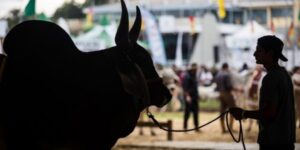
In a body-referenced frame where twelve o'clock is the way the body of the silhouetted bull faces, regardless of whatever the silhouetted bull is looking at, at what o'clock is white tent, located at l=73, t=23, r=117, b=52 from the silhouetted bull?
The white tent is roughly at 9 o'clock from the silhouetted bull.

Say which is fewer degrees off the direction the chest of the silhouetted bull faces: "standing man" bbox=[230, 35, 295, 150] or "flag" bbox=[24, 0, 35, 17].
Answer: the standing man

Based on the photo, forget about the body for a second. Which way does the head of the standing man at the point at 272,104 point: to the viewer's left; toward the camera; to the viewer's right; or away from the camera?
to the viewer's left

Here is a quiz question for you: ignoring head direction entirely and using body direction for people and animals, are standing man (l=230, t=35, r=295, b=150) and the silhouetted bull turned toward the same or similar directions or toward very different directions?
very different directions

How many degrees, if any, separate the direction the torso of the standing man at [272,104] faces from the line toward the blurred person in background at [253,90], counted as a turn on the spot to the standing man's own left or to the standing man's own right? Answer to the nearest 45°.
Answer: approximately 90° to the standing man's own right

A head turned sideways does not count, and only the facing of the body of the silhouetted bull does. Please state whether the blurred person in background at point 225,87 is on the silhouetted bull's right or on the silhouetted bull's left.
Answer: on the silhouetted bull's left

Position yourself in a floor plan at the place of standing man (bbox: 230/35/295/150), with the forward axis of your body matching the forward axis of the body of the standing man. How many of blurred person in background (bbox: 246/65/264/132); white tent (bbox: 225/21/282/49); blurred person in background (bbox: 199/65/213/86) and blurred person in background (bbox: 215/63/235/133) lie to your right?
4

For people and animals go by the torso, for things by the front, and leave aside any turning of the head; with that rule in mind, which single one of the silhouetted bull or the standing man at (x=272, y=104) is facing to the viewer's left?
the standing man

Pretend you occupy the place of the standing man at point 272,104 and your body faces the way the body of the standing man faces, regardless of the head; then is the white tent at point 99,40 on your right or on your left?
on your right

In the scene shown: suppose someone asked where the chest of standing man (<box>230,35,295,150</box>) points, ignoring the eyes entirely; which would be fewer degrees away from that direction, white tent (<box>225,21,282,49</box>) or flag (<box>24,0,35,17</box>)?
the flag

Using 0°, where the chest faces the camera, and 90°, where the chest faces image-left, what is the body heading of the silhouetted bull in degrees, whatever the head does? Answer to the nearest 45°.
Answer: approximately 270°

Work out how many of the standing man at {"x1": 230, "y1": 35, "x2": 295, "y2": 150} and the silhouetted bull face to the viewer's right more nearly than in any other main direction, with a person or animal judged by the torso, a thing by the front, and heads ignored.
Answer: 1

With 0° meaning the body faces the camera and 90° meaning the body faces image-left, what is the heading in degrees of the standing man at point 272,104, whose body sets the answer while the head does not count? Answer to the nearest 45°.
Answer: approximately 90°
